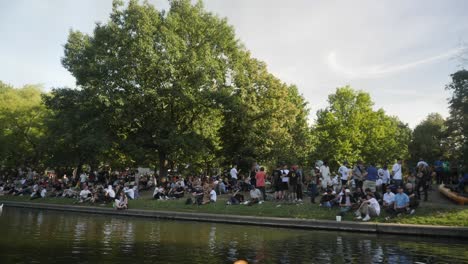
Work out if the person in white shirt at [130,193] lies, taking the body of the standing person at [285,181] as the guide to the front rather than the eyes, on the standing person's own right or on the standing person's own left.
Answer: on the standing person's own right

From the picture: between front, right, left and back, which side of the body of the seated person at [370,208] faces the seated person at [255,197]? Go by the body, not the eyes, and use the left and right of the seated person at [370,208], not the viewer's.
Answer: right

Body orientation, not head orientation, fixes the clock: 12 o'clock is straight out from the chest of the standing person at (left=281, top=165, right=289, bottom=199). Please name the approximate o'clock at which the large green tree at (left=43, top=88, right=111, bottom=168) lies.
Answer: The large green tree is roughly at 4 o'clock from the standing person.

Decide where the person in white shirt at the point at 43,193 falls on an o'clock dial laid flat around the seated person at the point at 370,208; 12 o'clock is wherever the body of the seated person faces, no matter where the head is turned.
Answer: The person in white shirt is roughly at 2 o'clock from the seated person.

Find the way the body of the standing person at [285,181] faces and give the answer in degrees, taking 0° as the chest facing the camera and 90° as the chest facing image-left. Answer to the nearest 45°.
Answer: approximately 0°

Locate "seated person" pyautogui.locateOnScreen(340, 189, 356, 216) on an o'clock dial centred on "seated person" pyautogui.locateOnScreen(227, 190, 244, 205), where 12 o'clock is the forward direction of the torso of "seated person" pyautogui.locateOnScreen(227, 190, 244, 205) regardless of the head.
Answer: "seated person" pyautogui.locateOnScreen(340, 189, 356, 216) is roughly at 9 o'clock from "seated person" pyautogui.locateOnScreen(227, 190, 244, 205).

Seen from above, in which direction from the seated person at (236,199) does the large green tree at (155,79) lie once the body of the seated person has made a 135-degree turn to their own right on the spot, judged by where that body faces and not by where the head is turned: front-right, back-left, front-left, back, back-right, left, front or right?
front-left

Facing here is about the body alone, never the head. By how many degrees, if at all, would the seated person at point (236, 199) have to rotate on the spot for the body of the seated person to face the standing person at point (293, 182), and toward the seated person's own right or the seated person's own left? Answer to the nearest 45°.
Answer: approximately 90° to the seated person's own left

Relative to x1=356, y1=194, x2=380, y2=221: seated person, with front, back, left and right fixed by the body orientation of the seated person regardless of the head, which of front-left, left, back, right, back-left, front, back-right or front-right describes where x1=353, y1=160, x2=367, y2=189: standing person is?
back-right
